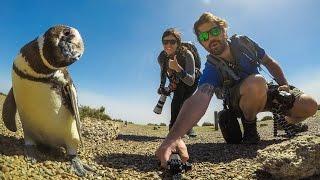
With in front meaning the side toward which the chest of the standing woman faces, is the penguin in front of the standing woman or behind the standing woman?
in front

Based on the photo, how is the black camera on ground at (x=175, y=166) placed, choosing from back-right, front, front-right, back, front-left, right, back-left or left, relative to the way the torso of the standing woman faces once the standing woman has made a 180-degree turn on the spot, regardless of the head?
back-right

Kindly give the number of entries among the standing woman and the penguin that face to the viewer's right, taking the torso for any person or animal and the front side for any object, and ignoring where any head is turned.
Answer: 0

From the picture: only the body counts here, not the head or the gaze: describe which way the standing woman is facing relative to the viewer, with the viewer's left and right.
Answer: facing the viewer and to the left of the viewer

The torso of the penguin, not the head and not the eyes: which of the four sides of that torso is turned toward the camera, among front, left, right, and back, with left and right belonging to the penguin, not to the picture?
front

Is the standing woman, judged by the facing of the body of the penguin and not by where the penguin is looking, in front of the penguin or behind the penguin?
behind

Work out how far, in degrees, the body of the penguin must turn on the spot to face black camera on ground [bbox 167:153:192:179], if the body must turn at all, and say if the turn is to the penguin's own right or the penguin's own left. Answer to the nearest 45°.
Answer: approximately 45° to the penguin's own left
